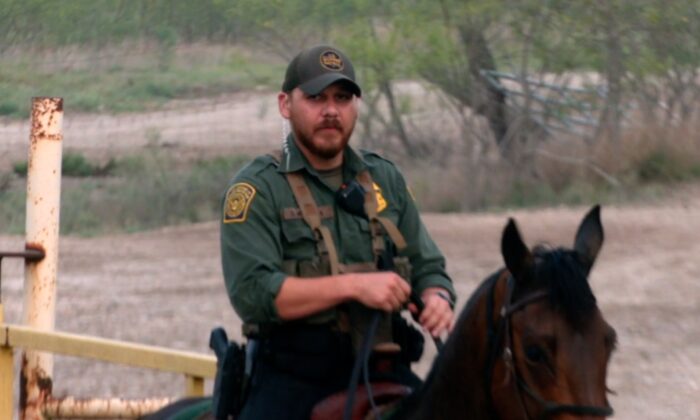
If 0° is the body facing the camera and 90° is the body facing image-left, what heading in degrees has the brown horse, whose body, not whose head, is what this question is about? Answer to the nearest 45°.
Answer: approximately 315°

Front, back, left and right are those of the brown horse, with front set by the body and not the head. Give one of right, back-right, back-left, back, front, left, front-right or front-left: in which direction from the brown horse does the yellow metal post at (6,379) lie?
back

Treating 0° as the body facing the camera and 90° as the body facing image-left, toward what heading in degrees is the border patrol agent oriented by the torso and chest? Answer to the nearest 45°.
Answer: approximately 315°

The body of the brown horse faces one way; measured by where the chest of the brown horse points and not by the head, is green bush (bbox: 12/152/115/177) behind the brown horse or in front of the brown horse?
behind
